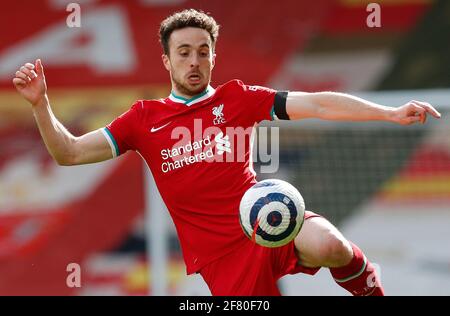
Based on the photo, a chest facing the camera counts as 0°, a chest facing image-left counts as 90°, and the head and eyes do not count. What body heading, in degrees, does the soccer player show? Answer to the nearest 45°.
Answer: approximately 0°

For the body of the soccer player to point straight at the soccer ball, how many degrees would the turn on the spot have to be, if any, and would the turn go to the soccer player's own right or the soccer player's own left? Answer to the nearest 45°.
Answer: approximately 45° to the soccer player's own left
